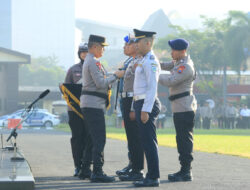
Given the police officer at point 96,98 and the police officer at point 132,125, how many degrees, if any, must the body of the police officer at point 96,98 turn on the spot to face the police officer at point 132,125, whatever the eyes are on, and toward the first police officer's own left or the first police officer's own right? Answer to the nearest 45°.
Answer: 0° — they already face them

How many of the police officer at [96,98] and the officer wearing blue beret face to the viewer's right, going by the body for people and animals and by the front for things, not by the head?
1

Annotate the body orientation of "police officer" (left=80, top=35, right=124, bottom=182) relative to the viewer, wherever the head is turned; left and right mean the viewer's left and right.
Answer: facing to the right of the viewer

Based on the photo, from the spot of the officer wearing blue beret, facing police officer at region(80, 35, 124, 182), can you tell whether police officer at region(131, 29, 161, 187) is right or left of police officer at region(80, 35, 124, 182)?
left

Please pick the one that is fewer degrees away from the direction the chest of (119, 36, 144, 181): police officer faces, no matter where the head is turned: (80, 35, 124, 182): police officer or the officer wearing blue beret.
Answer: the police officer

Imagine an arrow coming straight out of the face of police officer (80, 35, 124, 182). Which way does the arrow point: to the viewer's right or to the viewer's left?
to the viewer's right

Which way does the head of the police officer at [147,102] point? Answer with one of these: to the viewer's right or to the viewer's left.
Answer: to the viewer's left

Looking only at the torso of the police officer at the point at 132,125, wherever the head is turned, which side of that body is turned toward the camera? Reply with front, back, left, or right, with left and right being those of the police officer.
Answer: left

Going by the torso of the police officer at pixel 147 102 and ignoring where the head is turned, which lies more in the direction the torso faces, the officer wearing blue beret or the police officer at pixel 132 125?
the police officer

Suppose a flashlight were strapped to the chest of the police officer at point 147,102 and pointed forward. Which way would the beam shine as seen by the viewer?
to the viewer's left

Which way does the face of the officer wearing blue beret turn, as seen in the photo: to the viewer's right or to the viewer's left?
to the viewer's left
